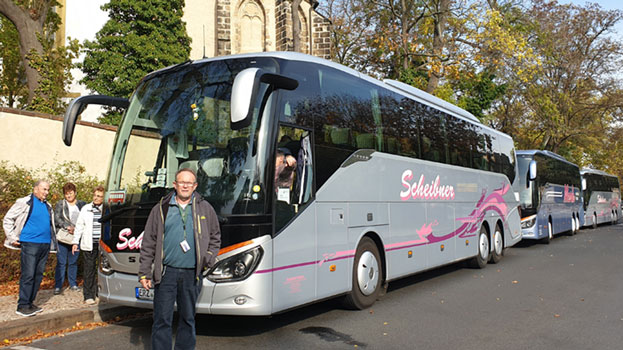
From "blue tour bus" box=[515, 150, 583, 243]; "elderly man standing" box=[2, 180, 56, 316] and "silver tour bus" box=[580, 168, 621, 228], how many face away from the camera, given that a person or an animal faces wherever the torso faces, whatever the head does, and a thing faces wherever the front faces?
0

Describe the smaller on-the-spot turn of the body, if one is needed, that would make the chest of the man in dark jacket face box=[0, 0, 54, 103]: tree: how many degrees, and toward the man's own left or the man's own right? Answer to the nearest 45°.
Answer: approximately 180°

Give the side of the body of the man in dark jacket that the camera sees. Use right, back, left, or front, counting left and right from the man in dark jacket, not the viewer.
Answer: front

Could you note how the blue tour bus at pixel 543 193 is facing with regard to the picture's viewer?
facing the viewer and to the left of the viewer

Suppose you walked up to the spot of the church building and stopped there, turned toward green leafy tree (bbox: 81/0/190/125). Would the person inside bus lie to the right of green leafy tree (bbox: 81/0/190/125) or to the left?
left

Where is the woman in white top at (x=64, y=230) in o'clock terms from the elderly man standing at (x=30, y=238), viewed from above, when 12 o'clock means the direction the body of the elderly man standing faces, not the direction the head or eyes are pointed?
The woman in white top is roughly at 8 o'clock from the elderly man standing.

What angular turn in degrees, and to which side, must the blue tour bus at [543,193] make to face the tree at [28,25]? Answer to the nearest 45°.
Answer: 0° — it already faces it

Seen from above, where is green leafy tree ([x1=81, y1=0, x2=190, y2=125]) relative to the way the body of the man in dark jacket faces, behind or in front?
behind

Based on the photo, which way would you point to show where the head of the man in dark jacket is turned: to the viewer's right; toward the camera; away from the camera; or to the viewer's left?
toward the camera

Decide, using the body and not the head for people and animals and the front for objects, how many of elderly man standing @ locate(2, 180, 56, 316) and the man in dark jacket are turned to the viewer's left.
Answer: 0

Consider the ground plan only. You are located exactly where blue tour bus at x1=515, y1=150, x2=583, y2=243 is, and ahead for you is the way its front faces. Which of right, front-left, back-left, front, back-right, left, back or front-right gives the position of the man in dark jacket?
front-left

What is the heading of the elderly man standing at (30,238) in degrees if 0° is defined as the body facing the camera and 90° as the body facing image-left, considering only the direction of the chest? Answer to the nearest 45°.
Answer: approximately 315°

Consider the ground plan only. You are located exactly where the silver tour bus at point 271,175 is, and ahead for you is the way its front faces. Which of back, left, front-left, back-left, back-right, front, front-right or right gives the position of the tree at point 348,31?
back-right
